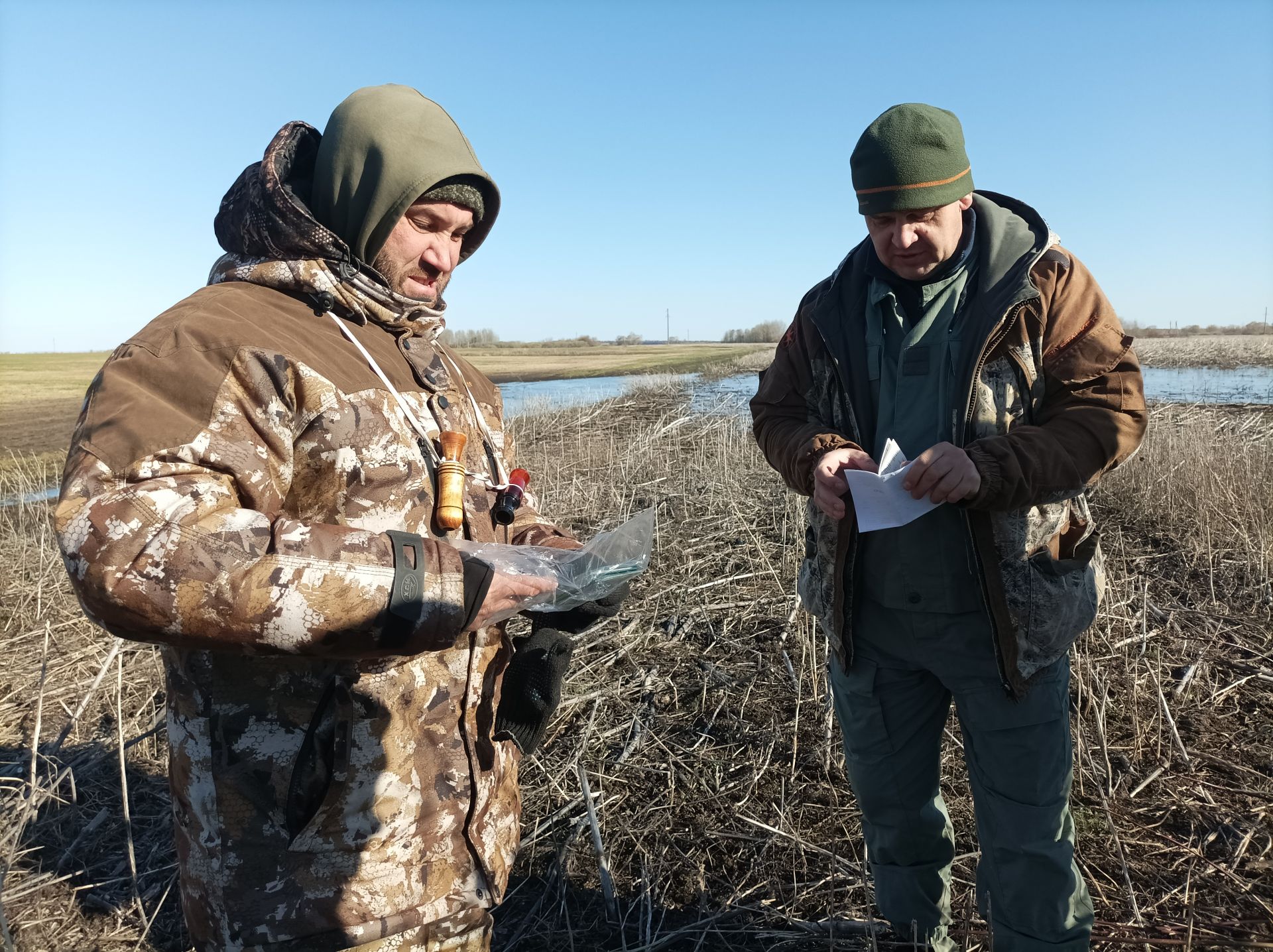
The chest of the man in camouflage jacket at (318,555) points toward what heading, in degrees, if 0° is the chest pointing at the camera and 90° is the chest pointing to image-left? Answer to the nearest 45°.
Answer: approximately 315°
